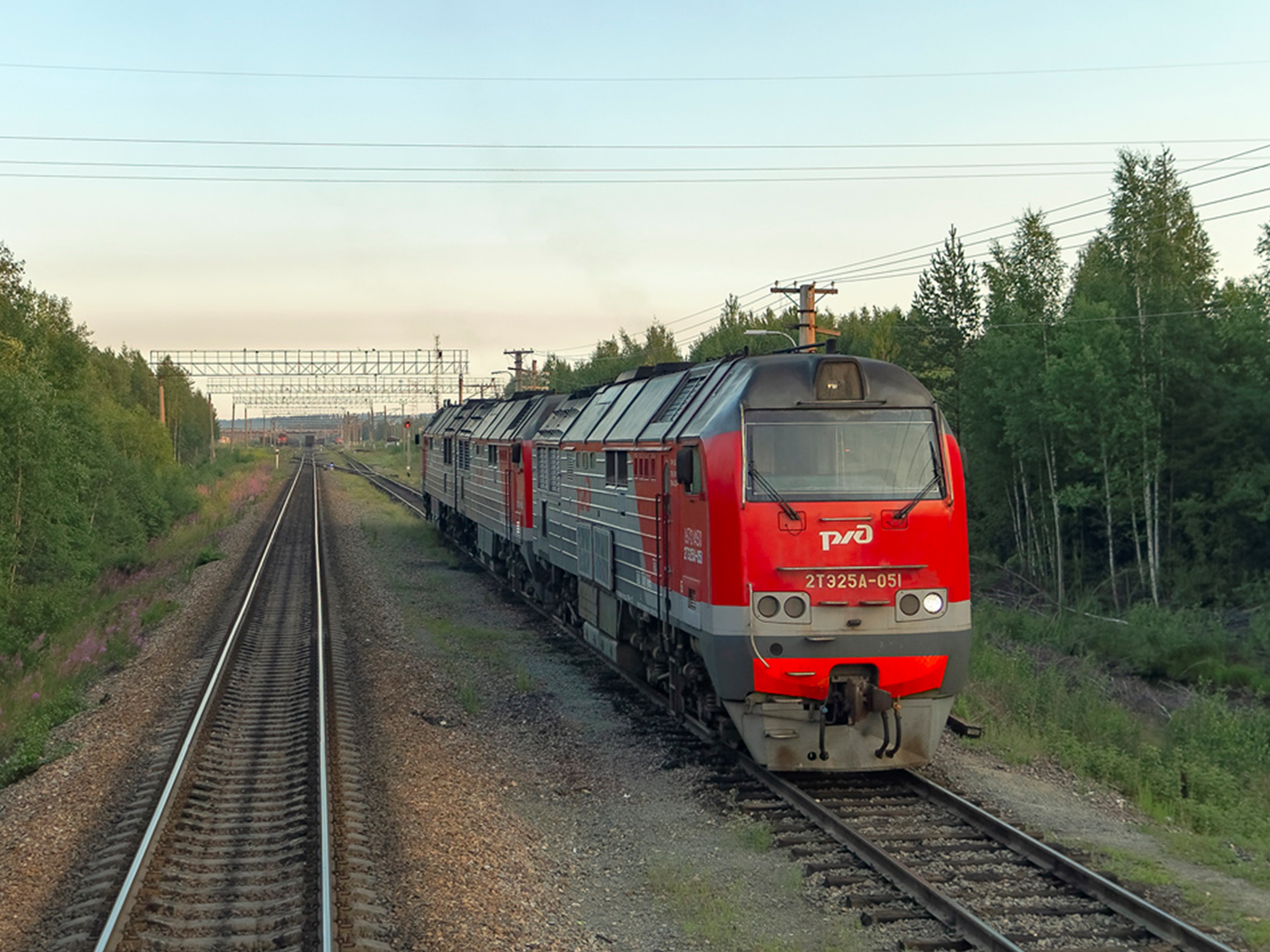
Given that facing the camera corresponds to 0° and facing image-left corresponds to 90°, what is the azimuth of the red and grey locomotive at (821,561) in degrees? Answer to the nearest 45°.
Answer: approximately 315°

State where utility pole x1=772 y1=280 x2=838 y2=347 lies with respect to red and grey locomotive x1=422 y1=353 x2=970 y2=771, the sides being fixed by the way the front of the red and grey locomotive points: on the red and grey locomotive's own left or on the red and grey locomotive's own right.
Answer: on the red and grey locomotive's own left
